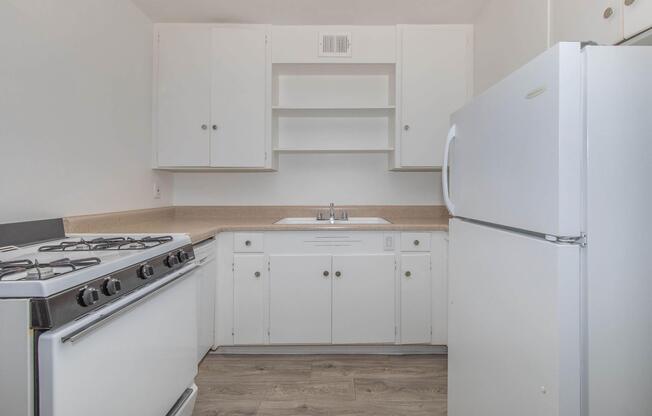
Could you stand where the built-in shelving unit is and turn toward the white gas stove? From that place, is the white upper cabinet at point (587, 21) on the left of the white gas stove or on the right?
left

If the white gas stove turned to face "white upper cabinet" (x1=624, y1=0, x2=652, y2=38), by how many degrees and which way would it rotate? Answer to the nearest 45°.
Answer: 0° — it already faces it

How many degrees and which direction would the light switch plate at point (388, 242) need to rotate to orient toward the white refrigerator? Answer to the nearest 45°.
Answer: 0° — it already faces it

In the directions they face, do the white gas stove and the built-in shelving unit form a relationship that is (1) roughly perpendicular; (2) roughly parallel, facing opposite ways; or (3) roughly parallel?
roughly perpendicular

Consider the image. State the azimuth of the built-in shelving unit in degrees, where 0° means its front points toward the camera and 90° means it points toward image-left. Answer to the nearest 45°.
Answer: approximately 0°

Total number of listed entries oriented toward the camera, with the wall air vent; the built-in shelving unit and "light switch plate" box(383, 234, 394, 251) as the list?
3

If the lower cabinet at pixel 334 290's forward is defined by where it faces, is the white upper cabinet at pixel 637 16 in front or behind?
in front

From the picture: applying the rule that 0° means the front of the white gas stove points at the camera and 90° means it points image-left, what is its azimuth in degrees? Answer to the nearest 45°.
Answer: approximately 315°

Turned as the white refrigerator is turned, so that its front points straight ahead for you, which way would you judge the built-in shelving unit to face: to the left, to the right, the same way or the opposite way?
to the left

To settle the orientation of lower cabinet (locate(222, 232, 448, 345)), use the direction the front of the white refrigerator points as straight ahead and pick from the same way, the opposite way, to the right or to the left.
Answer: to the left

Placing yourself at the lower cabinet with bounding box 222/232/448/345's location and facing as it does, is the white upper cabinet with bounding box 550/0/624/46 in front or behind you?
in front

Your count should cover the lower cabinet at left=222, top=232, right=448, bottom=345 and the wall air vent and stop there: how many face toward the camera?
2

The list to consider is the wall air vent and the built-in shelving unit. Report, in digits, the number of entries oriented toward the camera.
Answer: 2
